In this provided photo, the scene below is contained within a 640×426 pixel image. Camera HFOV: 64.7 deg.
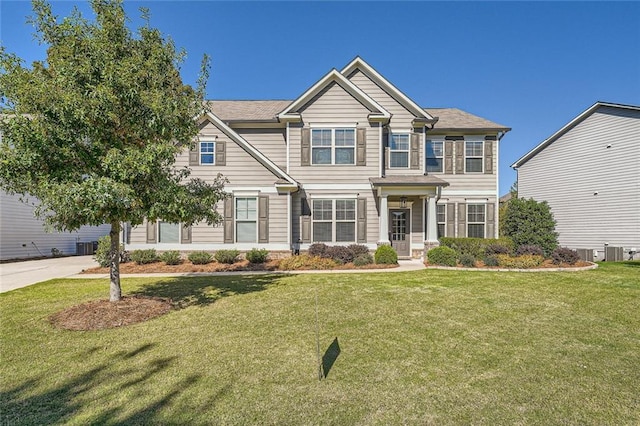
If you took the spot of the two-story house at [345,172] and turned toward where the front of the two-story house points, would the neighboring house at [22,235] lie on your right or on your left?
on your right

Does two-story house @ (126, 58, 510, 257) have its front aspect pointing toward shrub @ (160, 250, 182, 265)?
no

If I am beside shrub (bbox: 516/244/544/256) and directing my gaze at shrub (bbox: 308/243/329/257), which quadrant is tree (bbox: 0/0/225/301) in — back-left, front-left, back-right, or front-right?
front-left

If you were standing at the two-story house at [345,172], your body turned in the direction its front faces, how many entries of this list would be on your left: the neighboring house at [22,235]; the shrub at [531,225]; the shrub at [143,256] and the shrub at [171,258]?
1

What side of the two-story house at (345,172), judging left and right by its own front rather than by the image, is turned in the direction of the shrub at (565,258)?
left

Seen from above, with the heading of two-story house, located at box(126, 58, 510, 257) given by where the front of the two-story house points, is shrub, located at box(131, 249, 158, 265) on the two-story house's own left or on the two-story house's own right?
on the two-story house's own right

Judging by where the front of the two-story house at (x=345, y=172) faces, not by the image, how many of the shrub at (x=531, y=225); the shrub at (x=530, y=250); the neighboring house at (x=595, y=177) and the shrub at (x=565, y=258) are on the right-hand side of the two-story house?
0

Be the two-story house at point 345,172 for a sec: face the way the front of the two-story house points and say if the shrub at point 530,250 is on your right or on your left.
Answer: on your left

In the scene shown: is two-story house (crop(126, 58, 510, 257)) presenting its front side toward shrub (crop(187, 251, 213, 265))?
no

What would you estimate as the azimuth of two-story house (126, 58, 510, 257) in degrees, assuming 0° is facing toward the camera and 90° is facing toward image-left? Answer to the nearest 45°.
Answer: approximately 0°

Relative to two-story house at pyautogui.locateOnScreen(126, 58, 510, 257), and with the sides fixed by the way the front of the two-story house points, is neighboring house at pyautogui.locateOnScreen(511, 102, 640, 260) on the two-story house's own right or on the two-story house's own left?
on the two-story house's own left

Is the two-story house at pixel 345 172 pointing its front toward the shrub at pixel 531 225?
no
